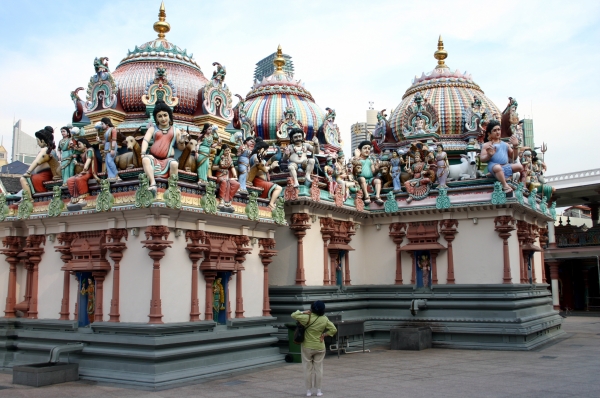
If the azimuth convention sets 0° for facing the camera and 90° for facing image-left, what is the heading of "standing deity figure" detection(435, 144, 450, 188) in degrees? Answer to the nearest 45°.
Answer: approximately 45°

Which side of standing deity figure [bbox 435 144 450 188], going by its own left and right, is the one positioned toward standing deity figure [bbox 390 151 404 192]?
right

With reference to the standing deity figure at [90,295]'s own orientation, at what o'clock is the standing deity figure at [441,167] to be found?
the standing deity figure at [441,167] is roughly at 7 o'clock from the standing deity figure at [90,295].

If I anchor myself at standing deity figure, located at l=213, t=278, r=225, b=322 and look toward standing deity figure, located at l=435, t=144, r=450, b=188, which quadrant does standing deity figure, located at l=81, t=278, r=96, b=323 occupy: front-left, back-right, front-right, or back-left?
back-left

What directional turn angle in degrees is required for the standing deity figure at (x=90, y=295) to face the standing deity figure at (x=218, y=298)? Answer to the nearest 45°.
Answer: approximately 135° to its left

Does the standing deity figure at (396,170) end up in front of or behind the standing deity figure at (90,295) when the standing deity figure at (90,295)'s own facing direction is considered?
behind
